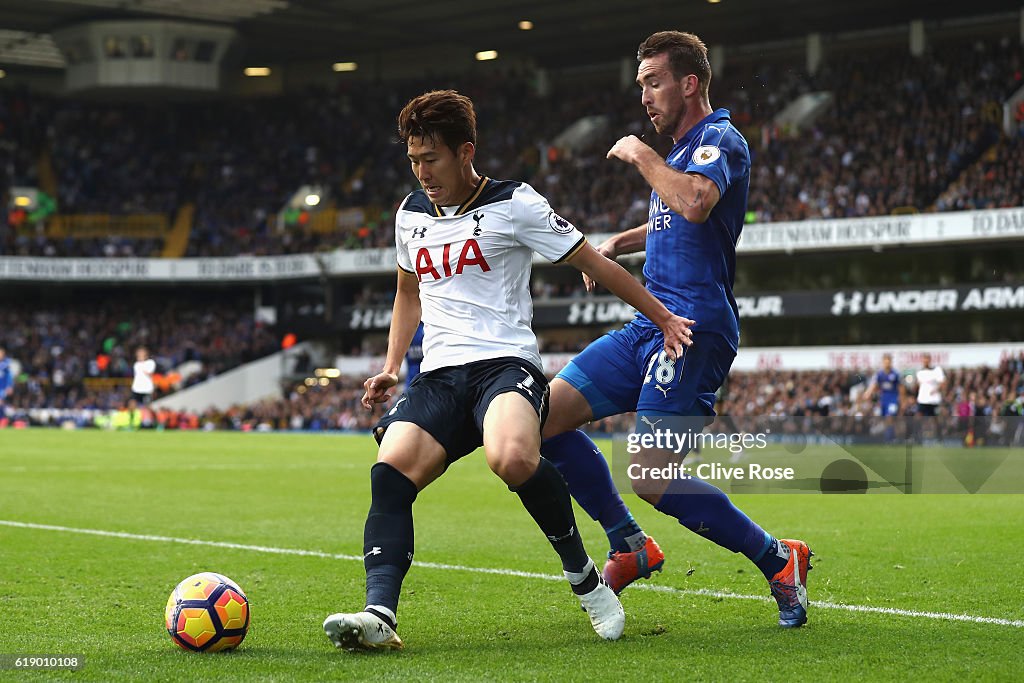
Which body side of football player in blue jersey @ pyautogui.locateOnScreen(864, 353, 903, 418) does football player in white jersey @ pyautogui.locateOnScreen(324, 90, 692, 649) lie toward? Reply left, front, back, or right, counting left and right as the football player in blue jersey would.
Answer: front

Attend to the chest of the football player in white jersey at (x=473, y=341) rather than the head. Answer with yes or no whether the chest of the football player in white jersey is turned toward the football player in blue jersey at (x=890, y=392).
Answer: no

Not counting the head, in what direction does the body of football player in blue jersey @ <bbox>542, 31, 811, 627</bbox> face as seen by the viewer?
to the viewer's left

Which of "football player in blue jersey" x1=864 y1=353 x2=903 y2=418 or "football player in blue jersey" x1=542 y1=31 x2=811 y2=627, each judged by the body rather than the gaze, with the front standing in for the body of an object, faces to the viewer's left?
"football player in blue jersey" x1=542 y1=31 x2=811 y2=627

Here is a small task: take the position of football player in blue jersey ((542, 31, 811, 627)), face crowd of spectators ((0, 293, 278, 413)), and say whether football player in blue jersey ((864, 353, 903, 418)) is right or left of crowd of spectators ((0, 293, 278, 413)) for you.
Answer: right

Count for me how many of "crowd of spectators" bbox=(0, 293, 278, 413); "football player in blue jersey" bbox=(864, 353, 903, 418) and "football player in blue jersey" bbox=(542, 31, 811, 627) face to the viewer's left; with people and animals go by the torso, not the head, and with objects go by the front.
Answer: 1

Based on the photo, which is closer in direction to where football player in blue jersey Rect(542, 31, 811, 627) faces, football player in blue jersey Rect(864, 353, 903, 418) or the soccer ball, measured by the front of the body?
the soccer ball

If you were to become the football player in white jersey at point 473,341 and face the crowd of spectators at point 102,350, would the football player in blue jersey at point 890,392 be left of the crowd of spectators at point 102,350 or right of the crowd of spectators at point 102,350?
right

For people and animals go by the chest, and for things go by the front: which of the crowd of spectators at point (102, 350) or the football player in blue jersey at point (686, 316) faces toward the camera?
the crowd of spectators

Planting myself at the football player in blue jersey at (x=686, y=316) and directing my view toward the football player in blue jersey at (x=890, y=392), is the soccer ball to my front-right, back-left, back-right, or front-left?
back-left

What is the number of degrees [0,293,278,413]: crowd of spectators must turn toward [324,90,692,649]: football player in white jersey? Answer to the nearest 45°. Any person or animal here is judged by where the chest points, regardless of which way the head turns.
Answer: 0° — they already face them

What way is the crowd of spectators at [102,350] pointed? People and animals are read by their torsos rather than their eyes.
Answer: toward the camera

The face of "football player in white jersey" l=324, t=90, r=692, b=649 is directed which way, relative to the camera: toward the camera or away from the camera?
toward the camera

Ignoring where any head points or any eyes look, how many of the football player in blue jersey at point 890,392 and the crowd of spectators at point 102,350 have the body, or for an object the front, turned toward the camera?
2

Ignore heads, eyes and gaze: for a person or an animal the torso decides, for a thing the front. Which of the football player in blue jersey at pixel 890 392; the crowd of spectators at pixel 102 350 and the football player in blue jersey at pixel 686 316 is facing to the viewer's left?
the football player in blue jersey at pixel 686 316

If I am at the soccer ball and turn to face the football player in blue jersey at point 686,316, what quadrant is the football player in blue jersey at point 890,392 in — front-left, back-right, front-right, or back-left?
front-left

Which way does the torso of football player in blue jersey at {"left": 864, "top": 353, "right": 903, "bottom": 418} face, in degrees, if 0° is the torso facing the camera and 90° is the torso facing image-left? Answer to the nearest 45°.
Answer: approximately 0°

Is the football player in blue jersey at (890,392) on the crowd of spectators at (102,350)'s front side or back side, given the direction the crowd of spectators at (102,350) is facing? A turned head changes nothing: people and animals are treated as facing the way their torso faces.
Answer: on the front side
